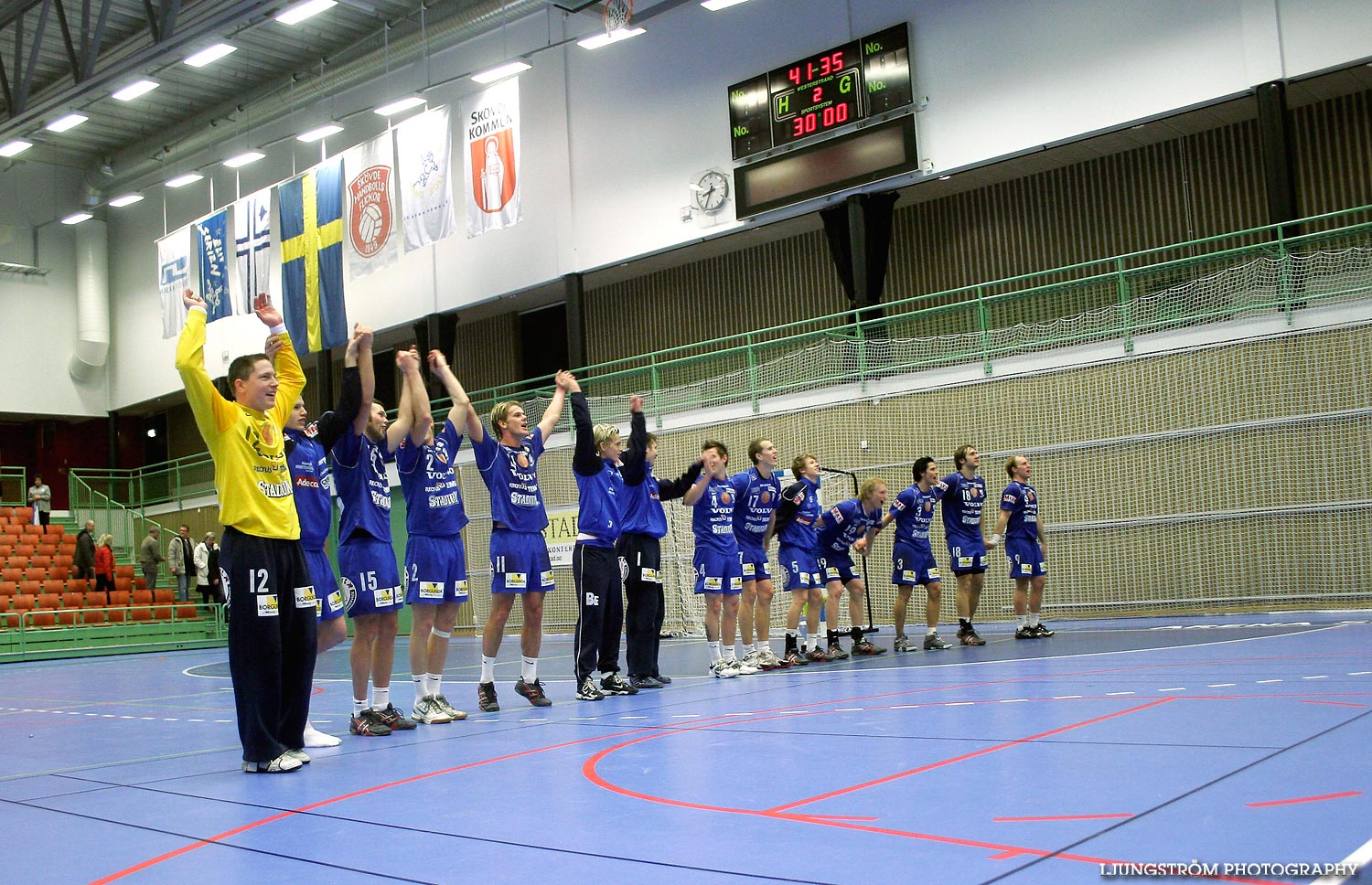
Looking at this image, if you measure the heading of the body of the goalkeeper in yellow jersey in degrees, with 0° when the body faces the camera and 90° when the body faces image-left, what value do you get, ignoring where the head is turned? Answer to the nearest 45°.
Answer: approximately 315°

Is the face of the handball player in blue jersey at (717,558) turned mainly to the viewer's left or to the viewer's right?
to the viewer's left

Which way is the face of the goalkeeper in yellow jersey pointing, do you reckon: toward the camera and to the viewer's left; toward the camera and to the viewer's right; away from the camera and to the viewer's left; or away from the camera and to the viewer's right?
toward the camera and to the viewer's right

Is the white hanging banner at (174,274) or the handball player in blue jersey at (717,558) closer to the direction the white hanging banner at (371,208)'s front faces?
the handball player in blue jersey

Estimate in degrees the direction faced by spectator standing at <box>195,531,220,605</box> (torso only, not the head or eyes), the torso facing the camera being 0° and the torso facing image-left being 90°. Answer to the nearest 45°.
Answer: approximately 315°

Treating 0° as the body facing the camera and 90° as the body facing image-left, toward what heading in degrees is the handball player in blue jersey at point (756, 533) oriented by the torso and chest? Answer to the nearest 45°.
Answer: approximately 315°

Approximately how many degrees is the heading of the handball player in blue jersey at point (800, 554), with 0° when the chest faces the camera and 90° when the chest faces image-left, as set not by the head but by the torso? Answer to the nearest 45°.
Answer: approximately 315°
